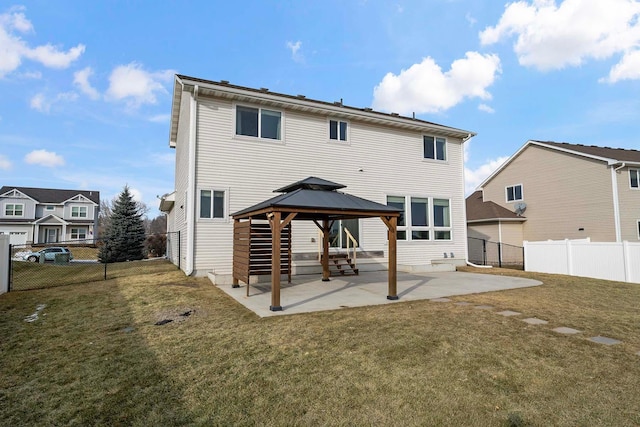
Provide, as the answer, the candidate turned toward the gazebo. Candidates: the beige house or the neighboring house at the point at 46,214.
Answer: the neighboring house

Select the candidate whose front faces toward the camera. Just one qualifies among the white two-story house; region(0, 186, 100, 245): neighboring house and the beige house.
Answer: the neighboring house

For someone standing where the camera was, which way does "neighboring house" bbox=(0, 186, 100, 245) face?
facing the viewer

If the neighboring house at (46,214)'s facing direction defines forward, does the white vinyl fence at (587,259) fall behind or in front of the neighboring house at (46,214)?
in front

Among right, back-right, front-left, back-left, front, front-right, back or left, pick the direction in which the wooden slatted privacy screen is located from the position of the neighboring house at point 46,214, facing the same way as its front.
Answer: front

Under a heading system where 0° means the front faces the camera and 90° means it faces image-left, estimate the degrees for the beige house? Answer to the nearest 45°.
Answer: approximately 135°

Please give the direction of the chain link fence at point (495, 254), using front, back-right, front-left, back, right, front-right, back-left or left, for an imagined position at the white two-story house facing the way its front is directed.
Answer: right

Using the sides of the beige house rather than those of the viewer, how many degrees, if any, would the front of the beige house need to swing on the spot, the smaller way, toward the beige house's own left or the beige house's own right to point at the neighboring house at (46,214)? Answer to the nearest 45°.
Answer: approximately 45° to the beige house's own left

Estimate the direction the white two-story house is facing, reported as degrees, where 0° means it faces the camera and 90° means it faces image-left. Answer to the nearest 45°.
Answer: approximately 135°

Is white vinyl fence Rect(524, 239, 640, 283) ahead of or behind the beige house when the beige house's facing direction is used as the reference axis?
behind

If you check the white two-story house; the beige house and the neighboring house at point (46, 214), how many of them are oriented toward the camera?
1

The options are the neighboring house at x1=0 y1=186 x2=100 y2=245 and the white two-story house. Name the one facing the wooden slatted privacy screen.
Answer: the neighboring house

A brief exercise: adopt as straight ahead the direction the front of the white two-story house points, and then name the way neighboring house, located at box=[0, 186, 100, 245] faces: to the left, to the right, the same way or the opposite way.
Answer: the opposite way

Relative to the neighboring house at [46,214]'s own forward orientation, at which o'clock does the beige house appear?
The beige house is roughly at 11 o'clock from the neighboring house.

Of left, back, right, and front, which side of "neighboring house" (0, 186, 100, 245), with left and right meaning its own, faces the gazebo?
front

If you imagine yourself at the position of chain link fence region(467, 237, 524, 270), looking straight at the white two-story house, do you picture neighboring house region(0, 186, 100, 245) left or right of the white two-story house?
right

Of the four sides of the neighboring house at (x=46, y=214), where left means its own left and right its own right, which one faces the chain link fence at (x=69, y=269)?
front
